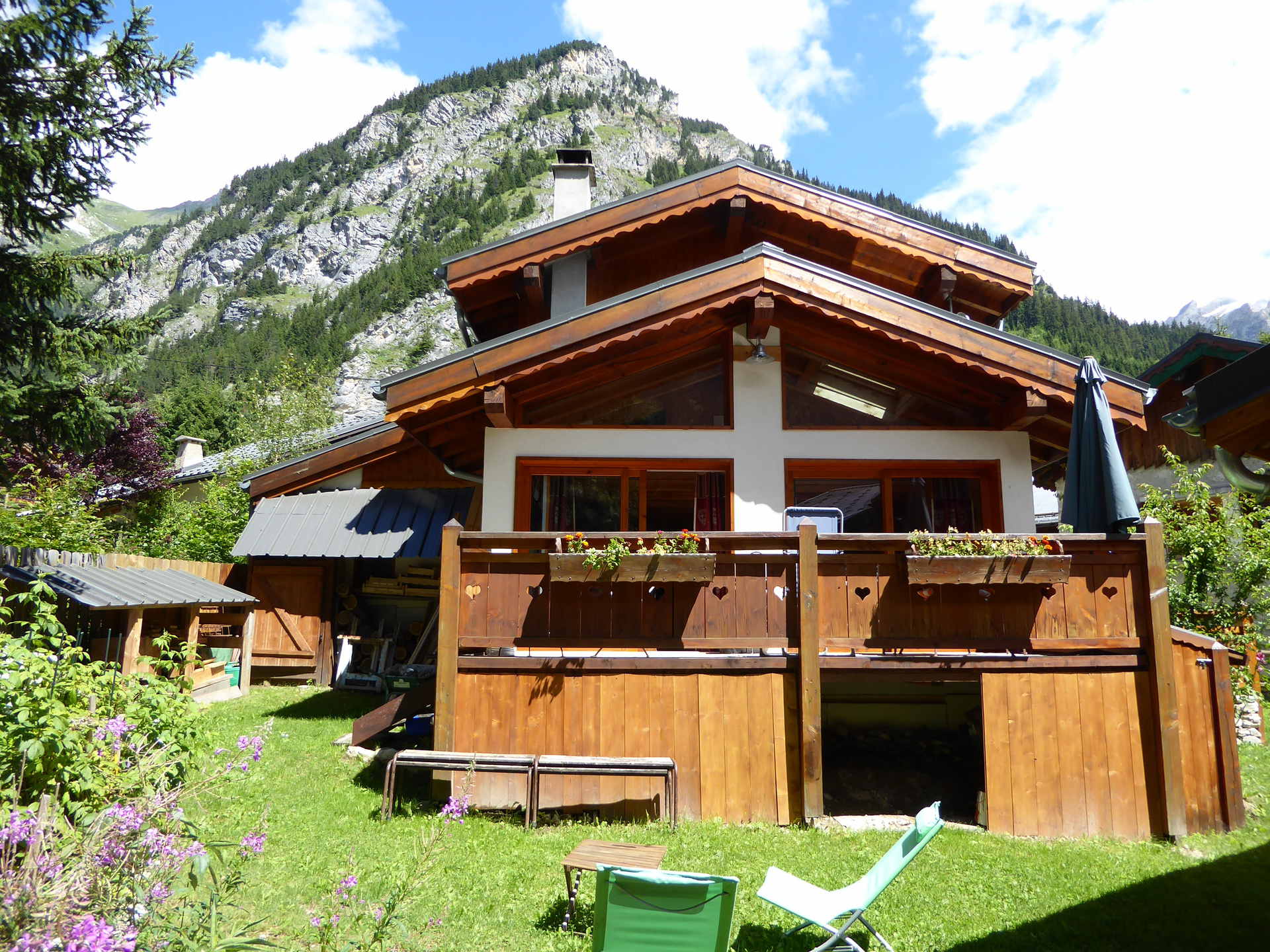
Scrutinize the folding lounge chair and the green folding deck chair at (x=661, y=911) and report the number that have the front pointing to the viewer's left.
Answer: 1

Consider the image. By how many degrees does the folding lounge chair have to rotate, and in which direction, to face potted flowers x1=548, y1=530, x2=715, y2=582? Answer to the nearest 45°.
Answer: approximately 45° to its right

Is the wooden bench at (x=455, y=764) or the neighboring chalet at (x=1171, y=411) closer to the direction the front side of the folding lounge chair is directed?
the wooden bench

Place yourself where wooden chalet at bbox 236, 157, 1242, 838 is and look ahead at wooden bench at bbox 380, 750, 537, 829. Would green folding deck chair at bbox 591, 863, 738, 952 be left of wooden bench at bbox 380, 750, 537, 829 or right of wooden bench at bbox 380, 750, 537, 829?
left

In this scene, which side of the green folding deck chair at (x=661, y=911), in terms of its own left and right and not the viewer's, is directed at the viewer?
back

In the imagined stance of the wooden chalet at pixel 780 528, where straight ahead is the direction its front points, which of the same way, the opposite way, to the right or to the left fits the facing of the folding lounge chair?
to the right

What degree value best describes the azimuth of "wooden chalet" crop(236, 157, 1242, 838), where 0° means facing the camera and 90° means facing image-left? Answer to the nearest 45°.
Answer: approximately 0°

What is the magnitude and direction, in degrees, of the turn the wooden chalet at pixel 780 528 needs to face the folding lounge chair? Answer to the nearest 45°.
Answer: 0° — it already faces it

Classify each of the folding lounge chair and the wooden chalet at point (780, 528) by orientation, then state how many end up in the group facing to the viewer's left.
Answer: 1

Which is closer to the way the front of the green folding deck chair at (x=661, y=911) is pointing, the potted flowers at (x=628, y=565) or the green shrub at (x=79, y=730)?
the potted flowers
